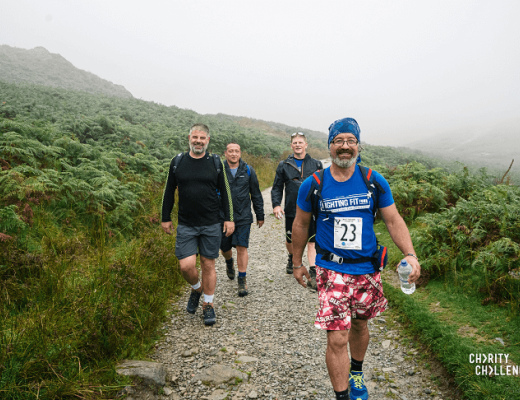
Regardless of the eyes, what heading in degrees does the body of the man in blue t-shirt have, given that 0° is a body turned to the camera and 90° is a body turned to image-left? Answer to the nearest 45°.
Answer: approximately 0°

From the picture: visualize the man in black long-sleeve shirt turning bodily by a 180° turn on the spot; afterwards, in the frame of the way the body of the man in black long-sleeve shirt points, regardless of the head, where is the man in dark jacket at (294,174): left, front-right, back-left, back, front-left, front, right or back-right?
front-right

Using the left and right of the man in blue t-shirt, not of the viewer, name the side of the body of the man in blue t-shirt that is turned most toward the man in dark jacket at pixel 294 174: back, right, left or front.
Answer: back

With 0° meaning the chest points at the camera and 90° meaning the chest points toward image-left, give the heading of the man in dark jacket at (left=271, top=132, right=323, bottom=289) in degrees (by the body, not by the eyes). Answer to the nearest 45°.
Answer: approximately 0°
